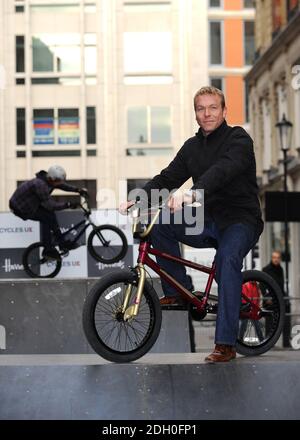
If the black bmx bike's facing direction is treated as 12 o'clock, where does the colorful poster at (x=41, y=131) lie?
The colorful poster is roughly at 9 o'clock from the black bmx bike.

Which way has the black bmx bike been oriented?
to the viewer's right

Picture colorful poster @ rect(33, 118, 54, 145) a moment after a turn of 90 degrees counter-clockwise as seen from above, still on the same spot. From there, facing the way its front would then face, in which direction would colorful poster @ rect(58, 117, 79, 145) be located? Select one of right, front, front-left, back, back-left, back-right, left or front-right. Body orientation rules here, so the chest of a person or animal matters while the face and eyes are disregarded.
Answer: front

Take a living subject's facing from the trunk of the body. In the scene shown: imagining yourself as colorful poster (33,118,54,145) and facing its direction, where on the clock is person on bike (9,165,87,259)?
The person on bike is roughly at 12 o'clock from the colorful poster.

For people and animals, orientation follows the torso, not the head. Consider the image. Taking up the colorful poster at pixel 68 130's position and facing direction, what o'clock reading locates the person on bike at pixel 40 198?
The person on bike is roughly at 12 o'clock from the colorful poster.

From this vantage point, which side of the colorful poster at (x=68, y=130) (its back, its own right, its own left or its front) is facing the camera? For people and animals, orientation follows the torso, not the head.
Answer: front

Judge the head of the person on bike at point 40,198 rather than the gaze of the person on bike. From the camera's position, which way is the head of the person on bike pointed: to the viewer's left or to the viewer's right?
to the viewer's right

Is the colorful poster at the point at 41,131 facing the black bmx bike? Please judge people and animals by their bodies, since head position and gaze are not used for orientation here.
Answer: yes

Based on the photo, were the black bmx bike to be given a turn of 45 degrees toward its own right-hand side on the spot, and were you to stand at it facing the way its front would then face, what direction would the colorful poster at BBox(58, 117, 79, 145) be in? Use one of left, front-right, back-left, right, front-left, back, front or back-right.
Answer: back-left
